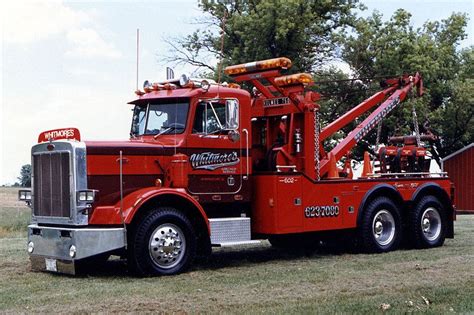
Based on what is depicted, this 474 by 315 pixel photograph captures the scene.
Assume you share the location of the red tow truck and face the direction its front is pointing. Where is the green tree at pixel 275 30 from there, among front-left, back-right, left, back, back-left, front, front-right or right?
back-right

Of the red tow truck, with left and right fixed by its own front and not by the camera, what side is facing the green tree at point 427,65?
back

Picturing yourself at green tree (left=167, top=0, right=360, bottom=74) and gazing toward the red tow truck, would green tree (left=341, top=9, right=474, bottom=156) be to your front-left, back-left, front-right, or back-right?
back-left
